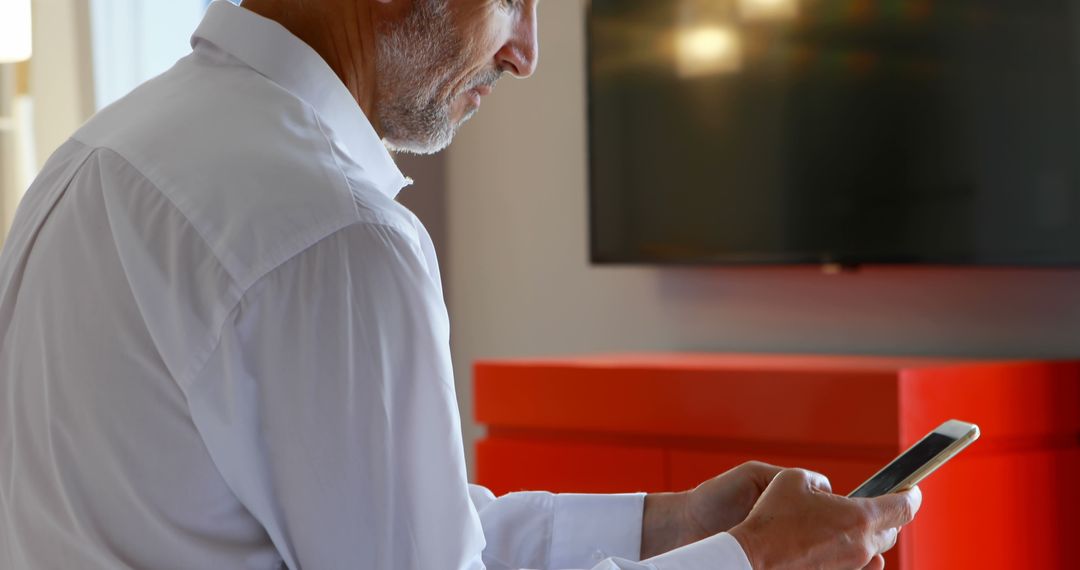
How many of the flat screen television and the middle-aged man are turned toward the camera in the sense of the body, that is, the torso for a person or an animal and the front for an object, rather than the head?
1

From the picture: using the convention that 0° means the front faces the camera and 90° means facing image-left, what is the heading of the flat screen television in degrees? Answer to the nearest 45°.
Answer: approximately 0°

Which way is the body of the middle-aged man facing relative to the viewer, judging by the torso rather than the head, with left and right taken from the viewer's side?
facing away from the viewer and to the right of the viewer

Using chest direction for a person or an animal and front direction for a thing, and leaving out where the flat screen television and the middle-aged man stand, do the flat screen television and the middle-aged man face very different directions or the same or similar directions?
very different directions

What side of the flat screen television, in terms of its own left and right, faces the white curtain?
right

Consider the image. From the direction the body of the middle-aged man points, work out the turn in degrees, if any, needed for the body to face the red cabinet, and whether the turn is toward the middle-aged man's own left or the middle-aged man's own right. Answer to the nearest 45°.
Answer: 0° — they already face it

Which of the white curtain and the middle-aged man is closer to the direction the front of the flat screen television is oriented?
the middle-aged man

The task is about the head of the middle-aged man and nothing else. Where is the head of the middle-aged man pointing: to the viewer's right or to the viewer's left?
to the viewer's right
